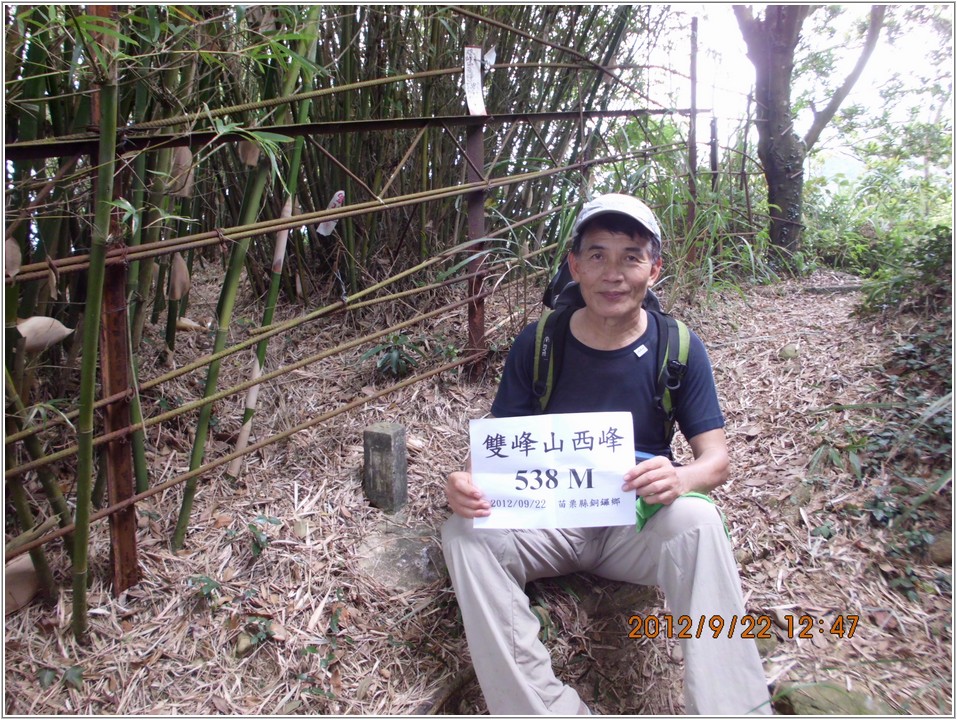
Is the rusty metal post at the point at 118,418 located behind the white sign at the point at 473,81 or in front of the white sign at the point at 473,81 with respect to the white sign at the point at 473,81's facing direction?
in front

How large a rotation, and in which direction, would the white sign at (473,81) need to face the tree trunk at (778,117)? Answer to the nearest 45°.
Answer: approximately 135° to its left

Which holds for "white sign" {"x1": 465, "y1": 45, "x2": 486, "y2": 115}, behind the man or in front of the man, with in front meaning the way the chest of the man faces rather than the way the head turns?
behind

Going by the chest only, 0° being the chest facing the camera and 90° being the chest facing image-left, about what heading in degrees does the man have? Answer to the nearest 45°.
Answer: approximately 0°

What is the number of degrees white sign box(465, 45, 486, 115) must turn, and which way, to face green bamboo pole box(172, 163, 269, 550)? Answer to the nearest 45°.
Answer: approximately 45° to its right
